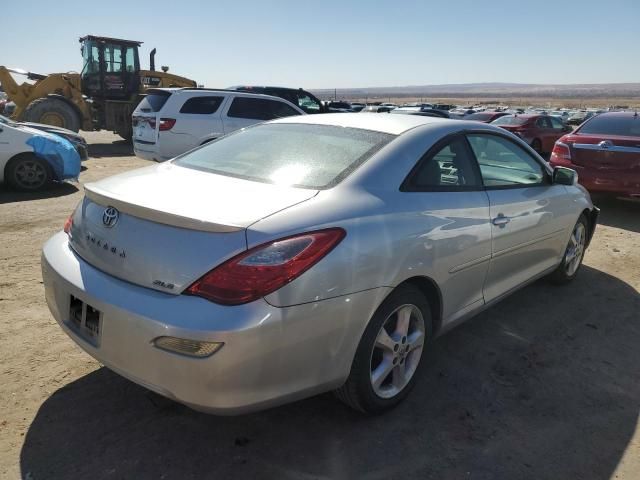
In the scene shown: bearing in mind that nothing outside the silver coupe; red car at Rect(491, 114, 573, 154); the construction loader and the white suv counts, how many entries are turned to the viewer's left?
1

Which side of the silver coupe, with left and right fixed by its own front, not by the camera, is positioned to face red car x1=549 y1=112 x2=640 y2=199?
front

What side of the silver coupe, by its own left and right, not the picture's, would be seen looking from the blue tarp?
left

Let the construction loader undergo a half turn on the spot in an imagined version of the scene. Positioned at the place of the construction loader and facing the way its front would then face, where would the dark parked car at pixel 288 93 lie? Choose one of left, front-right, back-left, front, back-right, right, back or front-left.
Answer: front-right

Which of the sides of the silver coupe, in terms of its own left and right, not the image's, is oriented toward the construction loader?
left

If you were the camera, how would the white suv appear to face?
facing away from the viewer and to the right of the viewer

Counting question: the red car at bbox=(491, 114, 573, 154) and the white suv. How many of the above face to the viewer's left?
0

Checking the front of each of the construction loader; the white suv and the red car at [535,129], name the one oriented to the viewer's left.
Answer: the construction loader

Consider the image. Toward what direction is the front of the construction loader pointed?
to the viewer's left

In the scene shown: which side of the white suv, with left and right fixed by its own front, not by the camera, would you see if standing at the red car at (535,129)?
front

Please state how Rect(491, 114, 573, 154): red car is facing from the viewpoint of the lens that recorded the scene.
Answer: facing away from the viewer and to the right of the viewer

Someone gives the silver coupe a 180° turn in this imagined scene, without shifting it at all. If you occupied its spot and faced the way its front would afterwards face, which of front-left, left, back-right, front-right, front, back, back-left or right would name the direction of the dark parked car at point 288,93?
back-right

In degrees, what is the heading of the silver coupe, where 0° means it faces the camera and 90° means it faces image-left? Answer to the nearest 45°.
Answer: approximately 225°

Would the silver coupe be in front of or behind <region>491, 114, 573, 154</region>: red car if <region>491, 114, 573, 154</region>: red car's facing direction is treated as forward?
behind

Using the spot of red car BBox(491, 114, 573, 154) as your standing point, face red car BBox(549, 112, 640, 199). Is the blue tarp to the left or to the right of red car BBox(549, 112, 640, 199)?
right
